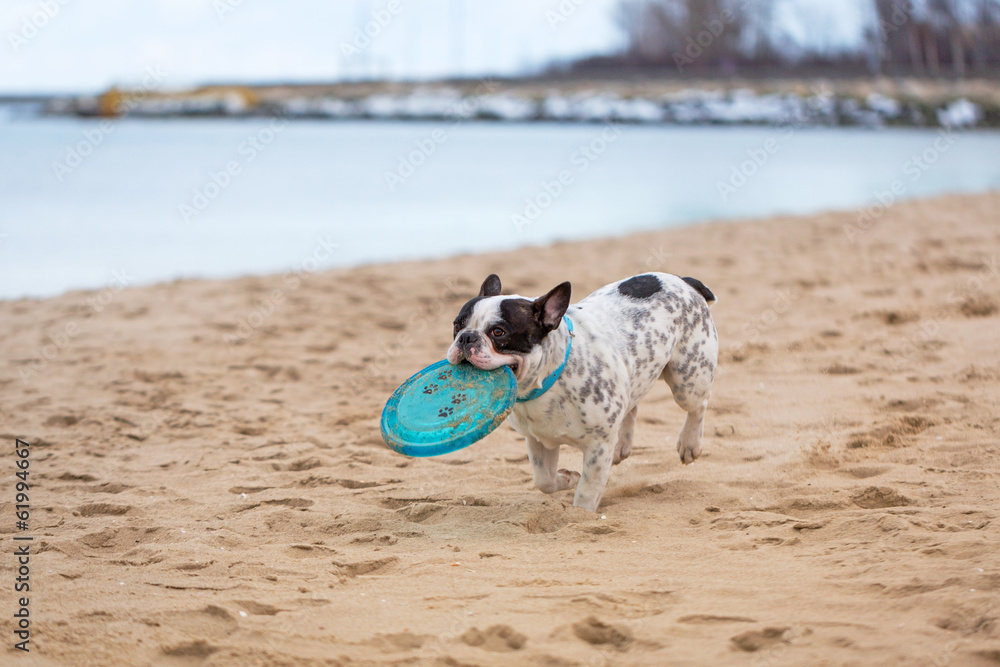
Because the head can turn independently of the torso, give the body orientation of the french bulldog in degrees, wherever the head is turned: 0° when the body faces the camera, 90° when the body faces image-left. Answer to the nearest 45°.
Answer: approximately 45°
